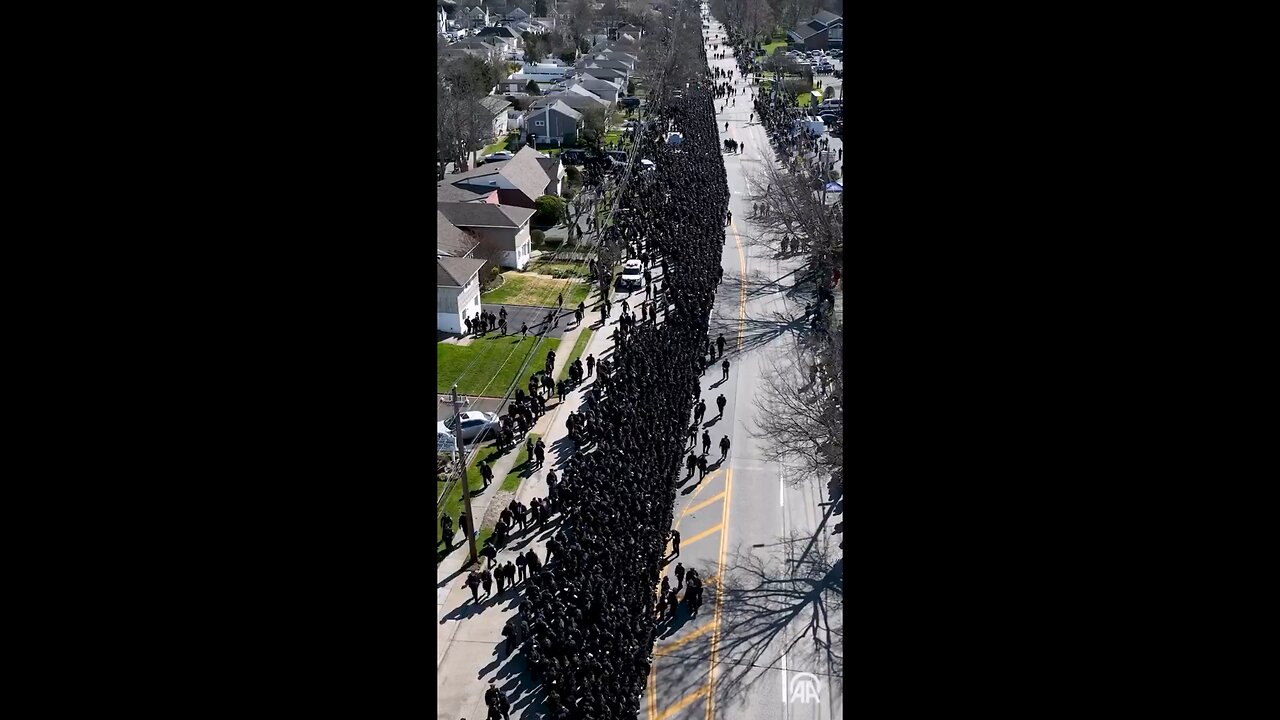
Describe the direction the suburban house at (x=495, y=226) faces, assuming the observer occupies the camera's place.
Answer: facing to the right of the viewer

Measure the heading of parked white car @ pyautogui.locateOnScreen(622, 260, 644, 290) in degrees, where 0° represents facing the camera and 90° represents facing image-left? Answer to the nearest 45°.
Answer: approximately 0°

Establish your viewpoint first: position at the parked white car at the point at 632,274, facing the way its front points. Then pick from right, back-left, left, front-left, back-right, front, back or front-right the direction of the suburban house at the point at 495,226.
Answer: back-right

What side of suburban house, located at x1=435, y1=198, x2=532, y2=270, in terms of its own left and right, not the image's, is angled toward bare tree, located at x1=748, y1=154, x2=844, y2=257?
front

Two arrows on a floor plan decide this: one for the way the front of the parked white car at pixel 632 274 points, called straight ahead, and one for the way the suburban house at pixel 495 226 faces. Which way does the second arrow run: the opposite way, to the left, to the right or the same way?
to the left

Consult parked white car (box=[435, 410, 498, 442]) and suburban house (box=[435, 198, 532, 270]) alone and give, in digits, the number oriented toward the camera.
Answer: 0

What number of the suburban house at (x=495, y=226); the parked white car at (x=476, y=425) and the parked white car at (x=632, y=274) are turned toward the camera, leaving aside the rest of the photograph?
1

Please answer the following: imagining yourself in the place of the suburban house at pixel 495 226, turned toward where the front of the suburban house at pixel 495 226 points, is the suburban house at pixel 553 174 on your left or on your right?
on your left

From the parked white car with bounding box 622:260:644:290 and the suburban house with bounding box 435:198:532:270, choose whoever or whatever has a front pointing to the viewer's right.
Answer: the suburban house

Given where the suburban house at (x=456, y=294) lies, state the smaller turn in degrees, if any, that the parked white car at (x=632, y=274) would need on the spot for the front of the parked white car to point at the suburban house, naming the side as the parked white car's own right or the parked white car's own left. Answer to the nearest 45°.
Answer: approximately 45° to the parked white car's own right
